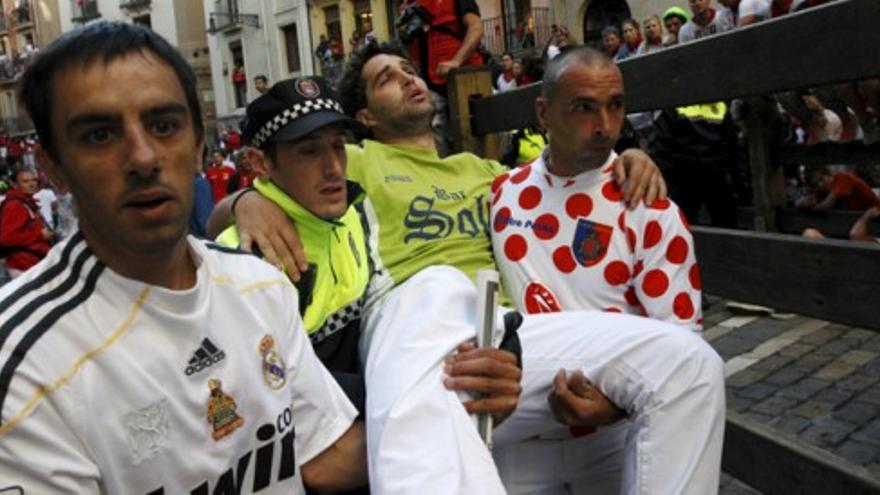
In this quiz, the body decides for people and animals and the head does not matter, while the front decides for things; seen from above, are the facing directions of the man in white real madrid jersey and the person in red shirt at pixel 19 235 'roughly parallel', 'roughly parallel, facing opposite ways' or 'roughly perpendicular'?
roughly parallel

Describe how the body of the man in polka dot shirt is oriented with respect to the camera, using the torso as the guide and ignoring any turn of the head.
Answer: toward the camera

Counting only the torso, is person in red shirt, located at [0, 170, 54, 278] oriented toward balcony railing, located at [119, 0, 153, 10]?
no

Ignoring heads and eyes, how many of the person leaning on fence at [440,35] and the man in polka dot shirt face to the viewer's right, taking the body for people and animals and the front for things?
0

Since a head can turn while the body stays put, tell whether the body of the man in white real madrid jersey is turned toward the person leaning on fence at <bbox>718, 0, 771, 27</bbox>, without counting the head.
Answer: no

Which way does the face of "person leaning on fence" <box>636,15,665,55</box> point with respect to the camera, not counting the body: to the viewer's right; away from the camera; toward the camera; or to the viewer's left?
toward the camera

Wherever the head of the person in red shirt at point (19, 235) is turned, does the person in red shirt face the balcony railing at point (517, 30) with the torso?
no

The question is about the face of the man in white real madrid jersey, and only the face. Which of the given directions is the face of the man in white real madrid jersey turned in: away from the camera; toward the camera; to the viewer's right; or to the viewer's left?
toward the camera

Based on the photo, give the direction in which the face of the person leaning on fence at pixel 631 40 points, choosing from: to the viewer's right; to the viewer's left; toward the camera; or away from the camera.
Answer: toward the camera

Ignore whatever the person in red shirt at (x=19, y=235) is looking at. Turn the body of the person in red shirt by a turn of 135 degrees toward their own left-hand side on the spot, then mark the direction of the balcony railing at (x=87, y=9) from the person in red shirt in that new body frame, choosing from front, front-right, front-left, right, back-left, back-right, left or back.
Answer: front

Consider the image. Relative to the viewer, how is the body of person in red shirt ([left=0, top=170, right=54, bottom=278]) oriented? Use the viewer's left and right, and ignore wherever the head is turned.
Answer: facing the viewer and to the right of the viewer

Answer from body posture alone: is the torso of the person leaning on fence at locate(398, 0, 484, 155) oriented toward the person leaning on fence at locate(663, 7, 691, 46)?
no

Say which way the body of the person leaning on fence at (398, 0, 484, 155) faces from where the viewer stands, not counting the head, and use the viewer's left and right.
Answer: facing the viewer and to the left of the viewer
